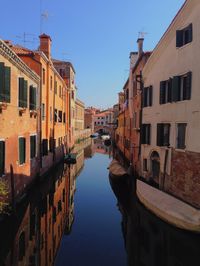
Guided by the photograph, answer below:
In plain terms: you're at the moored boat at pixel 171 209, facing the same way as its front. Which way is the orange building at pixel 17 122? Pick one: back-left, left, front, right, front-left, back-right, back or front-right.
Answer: front-left

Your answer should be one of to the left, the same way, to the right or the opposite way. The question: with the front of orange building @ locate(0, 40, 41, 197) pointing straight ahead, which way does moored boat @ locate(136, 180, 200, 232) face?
to the left

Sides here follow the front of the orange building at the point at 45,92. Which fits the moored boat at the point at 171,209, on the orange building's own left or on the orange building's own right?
on the orange building's own right

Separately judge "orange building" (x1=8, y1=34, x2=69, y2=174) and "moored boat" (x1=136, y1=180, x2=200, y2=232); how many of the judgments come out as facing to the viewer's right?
1

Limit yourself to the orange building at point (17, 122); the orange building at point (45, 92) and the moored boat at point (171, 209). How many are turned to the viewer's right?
2

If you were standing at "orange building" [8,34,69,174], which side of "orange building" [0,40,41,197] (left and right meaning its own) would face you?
left

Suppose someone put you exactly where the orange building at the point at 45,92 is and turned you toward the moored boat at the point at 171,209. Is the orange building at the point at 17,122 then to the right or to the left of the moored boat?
right

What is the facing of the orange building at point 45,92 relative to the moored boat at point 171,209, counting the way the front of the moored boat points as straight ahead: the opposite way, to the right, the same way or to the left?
to the right

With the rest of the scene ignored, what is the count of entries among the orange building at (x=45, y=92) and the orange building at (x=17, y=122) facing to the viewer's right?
2

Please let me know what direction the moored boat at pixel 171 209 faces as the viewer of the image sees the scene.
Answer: facing away from the viewer and to the left of the viewer

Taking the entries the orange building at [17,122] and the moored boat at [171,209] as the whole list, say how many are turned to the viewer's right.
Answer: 1

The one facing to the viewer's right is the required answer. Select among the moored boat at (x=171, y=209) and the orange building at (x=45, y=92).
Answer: the orange building

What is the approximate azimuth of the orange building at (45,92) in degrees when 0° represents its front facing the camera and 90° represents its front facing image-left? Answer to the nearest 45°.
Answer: approximately 270°

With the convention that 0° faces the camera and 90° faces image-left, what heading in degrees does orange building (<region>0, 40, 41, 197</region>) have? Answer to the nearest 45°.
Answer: approximately 270°
